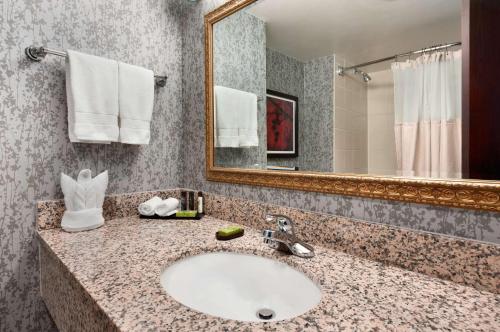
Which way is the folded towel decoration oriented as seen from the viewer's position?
toward the camera

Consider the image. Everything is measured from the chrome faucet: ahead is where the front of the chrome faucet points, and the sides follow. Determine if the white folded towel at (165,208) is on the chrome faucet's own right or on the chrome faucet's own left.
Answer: on the chrome faucet's own right

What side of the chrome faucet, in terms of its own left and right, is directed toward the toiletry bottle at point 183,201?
right

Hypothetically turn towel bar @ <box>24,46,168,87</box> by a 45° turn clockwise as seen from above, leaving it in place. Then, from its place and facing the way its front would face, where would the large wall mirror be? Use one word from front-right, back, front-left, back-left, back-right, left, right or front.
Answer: front-left

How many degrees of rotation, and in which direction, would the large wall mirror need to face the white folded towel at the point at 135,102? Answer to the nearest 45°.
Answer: approximately 45° to its right

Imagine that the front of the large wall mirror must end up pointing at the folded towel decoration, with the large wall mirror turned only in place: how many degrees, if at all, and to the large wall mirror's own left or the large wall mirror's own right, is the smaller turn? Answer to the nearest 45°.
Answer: approximately 45° to the large wall mirror's own right

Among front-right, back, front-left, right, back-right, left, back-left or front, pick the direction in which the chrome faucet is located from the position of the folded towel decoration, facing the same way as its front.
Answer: front-left

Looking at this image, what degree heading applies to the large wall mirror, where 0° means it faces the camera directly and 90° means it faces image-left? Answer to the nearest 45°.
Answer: approximately 45°

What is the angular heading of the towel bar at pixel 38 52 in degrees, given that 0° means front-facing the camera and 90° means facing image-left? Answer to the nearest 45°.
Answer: approximately 315°
